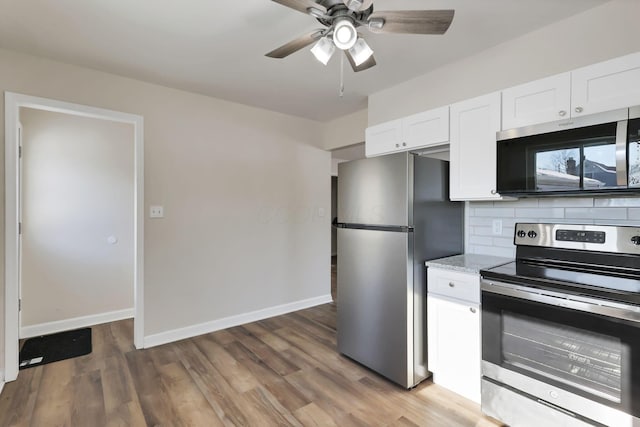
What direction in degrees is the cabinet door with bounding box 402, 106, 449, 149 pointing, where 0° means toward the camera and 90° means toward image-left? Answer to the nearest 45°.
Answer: approximately 45°

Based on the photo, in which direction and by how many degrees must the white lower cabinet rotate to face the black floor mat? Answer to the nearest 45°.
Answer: approximately 45° to its right

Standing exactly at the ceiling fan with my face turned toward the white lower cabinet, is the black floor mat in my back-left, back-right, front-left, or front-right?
back-left

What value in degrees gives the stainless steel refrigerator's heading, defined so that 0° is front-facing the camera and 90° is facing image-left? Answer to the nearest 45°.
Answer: approximately 45°
